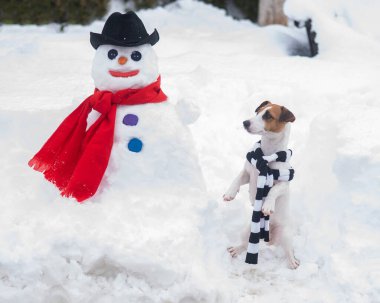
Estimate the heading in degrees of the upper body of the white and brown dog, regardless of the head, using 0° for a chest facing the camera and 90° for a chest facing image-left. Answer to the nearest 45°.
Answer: approximately 45°

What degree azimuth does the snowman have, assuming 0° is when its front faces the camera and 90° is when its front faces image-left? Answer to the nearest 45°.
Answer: approximately 0°

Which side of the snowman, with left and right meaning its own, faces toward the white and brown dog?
left
